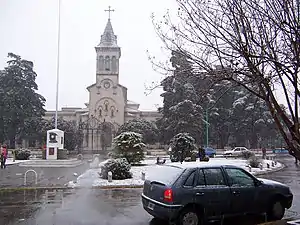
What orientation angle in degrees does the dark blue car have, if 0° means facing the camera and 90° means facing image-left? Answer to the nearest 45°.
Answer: approximately 225°

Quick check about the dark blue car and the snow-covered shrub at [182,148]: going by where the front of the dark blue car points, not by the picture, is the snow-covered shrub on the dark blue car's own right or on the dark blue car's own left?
on the dark blue car's own left

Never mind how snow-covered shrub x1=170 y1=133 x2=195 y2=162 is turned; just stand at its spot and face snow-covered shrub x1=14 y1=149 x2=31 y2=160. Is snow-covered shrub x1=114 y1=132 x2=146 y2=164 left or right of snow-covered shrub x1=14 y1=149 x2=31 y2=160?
left

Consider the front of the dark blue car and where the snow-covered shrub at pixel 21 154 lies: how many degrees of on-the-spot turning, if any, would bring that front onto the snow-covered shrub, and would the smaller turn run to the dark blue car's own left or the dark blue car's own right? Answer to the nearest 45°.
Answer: approximately 90° to the dark blue car's own left

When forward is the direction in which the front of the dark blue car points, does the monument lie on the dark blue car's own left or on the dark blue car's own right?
on the dark blue car's own left

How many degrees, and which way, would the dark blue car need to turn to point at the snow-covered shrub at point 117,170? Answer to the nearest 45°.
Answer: approximately 90° to its left

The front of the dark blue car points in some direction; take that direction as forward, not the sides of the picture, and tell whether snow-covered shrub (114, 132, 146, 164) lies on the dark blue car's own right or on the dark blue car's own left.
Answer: on the dark blue car's own left

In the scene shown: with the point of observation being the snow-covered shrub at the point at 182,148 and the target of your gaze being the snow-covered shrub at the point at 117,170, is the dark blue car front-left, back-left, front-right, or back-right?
front-left
